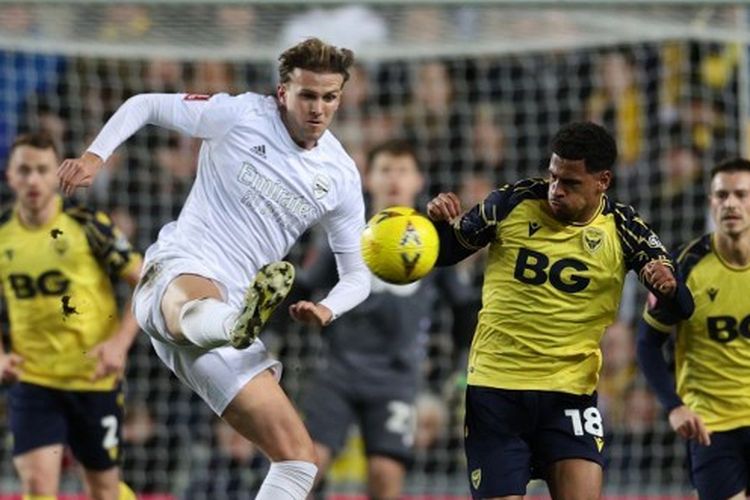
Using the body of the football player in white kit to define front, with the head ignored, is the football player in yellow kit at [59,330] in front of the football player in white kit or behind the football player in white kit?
behind

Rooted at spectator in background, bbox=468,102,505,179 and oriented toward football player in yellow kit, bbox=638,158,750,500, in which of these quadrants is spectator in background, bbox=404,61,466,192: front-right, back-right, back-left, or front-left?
back-right

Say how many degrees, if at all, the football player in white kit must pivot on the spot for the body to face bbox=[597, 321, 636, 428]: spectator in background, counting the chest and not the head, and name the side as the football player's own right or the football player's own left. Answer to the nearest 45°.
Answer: approximately 90° to the football player's own left

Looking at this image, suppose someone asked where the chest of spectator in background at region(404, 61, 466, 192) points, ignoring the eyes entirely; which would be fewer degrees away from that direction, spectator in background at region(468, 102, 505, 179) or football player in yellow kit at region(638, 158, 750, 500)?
the football player in yellow kit

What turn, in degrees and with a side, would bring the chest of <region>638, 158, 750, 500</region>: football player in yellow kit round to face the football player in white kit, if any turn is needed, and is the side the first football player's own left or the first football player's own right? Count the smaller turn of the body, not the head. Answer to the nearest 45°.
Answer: approximately 45° to the first football player's own right

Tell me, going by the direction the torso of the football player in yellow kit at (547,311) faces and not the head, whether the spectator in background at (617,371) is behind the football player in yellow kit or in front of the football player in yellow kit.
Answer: behind

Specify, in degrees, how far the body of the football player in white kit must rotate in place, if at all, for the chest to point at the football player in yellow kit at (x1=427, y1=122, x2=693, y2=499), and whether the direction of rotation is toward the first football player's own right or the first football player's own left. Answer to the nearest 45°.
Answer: approximately 45° to the first football player's own left

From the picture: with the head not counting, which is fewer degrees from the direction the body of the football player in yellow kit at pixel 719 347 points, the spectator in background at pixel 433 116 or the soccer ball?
the soccer ball

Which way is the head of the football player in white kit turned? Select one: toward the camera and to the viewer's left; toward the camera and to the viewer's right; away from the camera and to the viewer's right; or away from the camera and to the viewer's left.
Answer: toward the camera and to the viewer's right
